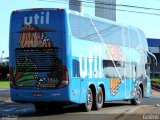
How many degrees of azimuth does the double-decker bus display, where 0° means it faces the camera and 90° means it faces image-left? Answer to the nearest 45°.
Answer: approximately 225°
